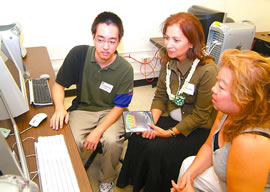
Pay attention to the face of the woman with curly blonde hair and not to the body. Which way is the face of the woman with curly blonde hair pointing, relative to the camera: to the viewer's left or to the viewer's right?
to the viewer's left

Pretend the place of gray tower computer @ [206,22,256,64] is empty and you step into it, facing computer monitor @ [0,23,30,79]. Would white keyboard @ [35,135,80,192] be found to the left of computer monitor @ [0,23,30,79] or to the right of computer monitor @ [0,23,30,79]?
left

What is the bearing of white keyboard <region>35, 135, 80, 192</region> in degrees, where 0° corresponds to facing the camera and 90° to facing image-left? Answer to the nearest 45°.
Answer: approximately 270°

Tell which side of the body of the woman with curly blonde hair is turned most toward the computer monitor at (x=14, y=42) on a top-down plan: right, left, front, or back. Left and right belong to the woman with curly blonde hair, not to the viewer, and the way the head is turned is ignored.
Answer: front

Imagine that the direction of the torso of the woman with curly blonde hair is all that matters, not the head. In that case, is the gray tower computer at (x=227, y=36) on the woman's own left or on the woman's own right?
on the woman's own right

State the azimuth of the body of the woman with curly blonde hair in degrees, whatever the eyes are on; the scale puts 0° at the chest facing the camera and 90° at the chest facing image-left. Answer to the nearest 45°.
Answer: approximately 90°

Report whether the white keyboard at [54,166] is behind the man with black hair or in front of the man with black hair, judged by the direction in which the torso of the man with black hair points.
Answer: in front

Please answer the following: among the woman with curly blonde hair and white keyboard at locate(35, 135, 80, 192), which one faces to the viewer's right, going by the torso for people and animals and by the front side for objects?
the white keyboard
